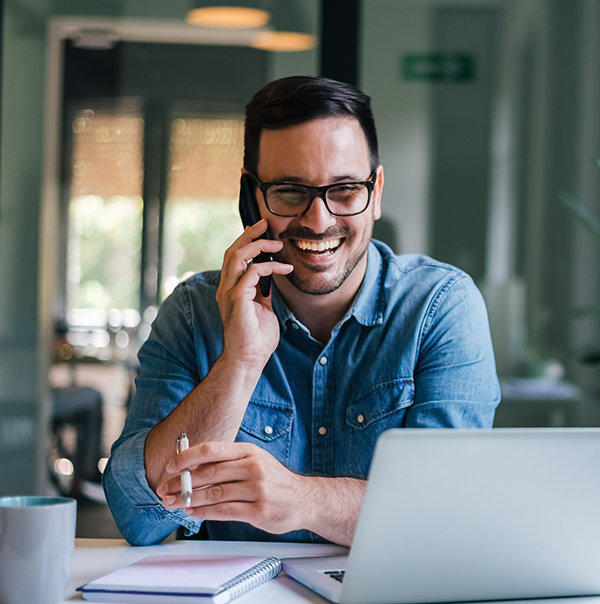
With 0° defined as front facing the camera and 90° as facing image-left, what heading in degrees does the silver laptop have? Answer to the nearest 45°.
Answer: approximately 135°

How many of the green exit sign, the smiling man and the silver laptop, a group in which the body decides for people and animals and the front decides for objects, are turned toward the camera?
2

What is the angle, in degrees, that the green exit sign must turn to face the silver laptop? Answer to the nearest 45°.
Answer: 0° — it already faces it

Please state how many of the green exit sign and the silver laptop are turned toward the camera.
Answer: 1

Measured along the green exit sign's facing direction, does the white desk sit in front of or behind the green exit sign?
in front

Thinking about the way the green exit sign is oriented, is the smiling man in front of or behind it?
in front

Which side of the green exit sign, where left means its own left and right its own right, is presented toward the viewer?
front

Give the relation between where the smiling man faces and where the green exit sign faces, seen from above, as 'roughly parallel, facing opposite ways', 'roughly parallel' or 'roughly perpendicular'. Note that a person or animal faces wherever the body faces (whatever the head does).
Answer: roughly parallel

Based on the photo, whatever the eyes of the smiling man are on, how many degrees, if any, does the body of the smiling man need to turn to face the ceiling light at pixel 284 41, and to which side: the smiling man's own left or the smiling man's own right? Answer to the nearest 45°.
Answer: approximately 180°

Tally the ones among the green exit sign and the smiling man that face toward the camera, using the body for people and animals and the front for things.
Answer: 2

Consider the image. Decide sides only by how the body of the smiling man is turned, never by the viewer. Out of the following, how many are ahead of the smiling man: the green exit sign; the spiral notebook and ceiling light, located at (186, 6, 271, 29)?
1

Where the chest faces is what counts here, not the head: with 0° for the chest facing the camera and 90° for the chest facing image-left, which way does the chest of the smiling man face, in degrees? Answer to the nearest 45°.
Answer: approximately 0°
